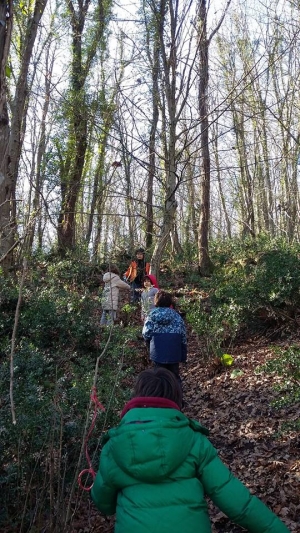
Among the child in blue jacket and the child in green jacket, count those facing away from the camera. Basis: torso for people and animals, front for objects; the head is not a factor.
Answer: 2

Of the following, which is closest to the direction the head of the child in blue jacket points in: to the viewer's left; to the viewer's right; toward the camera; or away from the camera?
away from the camera

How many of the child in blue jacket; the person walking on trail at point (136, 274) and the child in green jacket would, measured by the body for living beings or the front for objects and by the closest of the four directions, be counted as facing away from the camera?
2

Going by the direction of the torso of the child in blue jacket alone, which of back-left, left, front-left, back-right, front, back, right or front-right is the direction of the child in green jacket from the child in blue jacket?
back

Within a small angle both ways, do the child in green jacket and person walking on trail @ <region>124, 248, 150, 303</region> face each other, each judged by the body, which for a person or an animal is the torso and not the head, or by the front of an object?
yes

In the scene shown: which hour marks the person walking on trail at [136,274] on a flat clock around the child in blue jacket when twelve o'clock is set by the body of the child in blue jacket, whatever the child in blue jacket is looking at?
The person walking on trail is roughly at 12 o'clock from the child in blue jacket.

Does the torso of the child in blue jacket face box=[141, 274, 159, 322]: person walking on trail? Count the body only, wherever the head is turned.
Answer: yes

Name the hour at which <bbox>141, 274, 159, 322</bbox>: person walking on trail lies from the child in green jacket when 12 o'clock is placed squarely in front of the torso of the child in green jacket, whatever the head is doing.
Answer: The person walking on trail is roughly at 12 o'clock from the child in green jacket.

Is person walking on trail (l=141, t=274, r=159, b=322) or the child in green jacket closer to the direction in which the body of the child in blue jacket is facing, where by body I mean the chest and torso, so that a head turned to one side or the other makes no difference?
the person walking on trail

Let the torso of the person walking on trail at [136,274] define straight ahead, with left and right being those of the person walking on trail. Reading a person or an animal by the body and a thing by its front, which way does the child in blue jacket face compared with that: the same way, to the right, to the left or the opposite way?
the opposite way

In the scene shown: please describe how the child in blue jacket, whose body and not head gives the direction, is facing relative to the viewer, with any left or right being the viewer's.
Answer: facing away from the viewer

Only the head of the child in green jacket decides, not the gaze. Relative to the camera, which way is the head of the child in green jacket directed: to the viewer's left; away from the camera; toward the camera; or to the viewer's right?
away from the camera

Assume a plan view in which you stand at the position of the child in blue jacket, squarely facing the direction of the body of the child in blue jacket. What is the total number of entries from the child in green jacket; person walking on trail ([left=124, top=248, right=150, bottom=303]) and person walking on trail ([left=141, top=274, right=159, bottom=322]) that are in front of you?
2

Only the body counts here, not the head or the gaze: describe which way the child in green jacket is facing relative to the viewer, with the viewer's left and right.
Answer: facing away from the viewer
